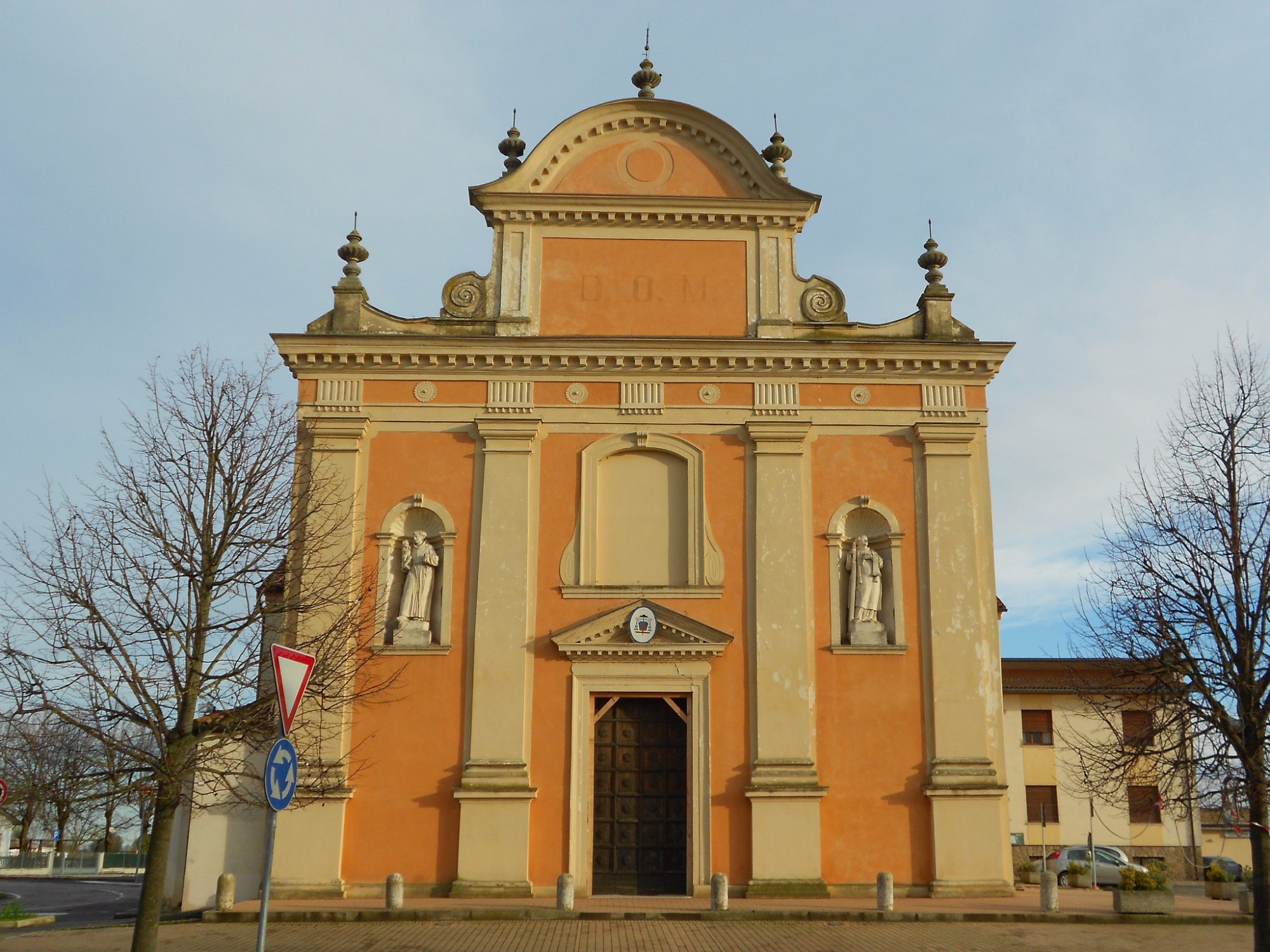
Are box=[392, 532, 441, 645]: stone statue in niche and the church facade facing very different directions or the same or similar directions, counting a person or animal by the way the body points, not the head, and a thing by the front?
same or similar directions

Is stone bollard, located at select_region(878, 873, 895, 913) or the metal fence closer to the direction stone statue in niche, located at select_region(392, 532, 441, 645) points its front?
the stone bollard

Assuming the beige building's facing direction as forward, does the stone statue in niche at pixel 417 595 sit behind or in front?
in front

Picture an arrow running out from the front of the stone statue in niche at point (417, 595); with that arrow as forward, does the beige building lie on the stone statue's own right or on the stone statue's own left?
on the stone statue's own left

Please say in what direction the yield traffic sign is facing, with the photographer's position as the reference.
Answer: facing the viewer and to the right of the viewer

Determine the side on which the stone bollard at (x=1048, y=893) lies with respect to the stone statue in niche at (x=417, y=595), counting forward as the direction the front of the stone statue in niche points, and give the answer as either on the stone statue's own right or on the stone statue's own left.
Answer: on the stone statue's own left

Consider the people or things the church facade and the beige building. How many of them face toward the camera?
2

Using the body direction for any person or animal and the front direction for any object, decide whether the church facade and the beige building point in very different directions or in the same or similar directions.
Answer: same or similar directions

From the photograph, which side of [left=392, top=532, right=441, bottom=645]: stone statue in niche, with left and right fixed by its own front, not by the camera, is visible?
front

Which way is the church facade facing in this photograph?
toward the camera

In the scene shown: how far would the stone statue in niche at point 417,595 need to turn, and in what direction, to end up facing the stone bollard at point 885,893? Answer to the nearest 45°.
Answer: approximately 45° to its left

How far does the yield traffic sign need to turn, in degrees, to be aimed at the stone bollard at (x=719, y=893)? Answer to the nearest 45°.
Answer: approximately 90° to its left

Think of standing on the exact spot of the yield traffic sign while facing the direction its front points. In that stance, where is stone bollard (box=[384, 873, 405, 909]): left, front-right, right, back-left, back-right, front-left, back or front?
back-left
